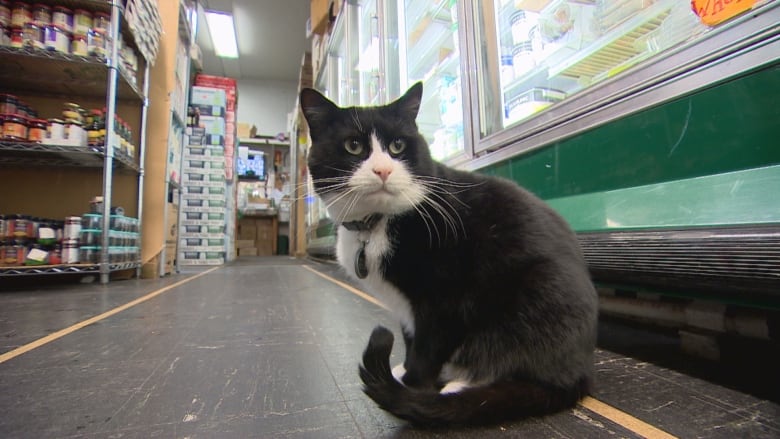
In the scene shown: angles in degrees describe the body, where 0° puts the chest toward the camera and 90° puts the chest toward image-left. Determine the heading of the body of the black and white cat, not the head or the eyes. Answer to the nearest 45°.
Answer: approximately 90°
